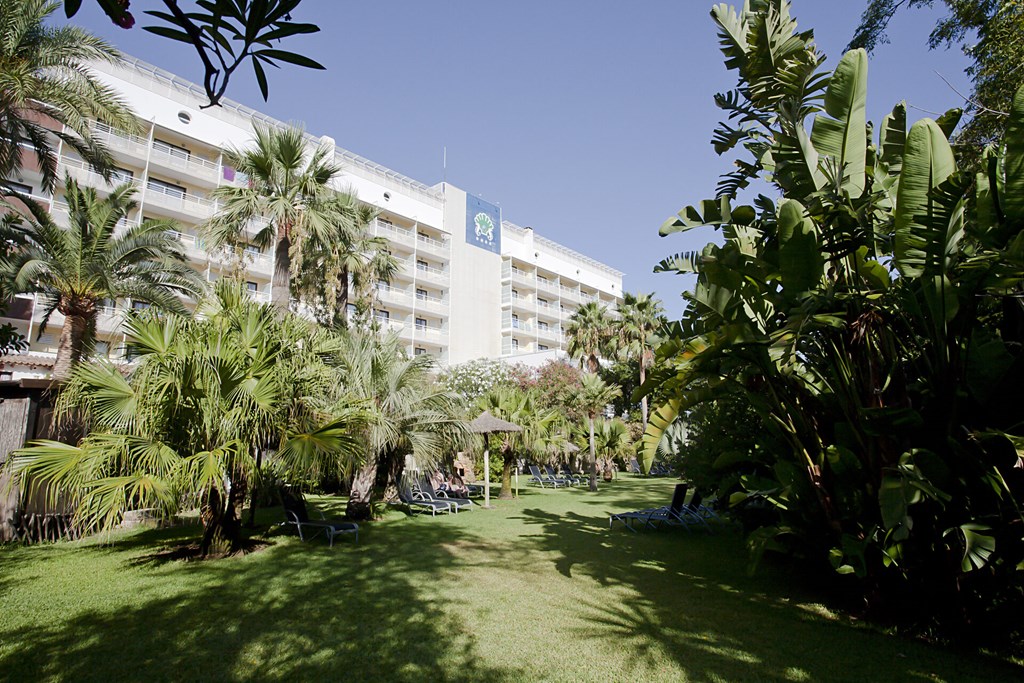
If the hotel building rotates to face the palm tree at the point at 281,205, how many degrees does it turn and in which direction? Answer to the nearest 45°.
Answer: approximately 45° to its right

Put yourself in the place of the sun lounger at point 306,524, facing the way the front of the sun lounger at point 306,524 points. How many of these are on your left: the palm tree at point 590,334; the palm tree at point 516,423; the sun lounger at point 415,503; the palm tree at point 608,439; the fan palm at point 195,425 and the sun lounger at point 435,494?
5

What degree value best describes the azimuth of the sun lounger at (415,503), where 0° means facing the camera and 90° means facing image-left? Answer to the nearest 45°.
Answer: approximately 315°

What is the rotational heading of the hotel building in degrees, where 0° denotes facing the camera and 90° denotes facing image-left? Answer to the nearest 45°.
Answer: approximately 315°

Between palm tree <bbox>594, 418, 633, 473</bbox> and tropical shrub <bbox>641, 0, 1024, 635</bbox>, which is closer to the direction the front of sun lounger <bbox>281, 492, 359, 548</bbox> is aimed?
the tropical shrub

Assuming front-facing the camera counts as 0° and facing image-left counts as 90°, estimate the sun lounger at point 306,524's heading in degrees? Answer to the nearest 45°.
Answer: approximately 315°
